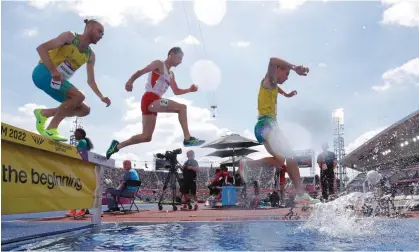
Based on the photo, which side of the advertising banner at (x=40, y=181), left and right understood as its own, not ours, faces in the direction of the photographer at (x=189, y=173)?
left

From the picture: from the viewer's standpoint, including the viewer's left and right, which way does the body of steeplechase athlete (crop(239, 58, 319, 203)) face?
facing to the right of the viewer

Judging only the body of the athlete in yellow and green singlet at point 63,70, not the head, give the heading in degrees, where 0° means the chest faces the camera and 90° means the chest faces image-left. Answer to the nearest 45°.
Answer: approximately 315°

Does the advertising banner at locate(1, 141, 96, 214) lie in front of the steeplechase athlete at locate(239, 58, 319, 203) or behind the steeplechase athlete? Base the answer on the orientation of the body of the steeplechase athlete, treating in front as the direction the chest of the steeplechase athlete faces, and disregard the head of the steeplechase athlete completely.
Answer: behind

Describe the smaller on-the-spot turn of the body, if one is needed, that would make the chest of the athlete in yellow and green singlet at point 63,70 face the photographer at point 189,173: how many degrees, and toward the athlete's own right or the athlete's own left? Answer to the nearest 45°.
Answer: approximately 90° to the athlete's own left

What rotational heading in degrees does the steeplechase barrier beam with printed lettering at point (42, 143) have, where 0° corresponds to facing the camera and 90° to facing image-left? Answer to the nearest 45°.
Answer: approximately 315°
